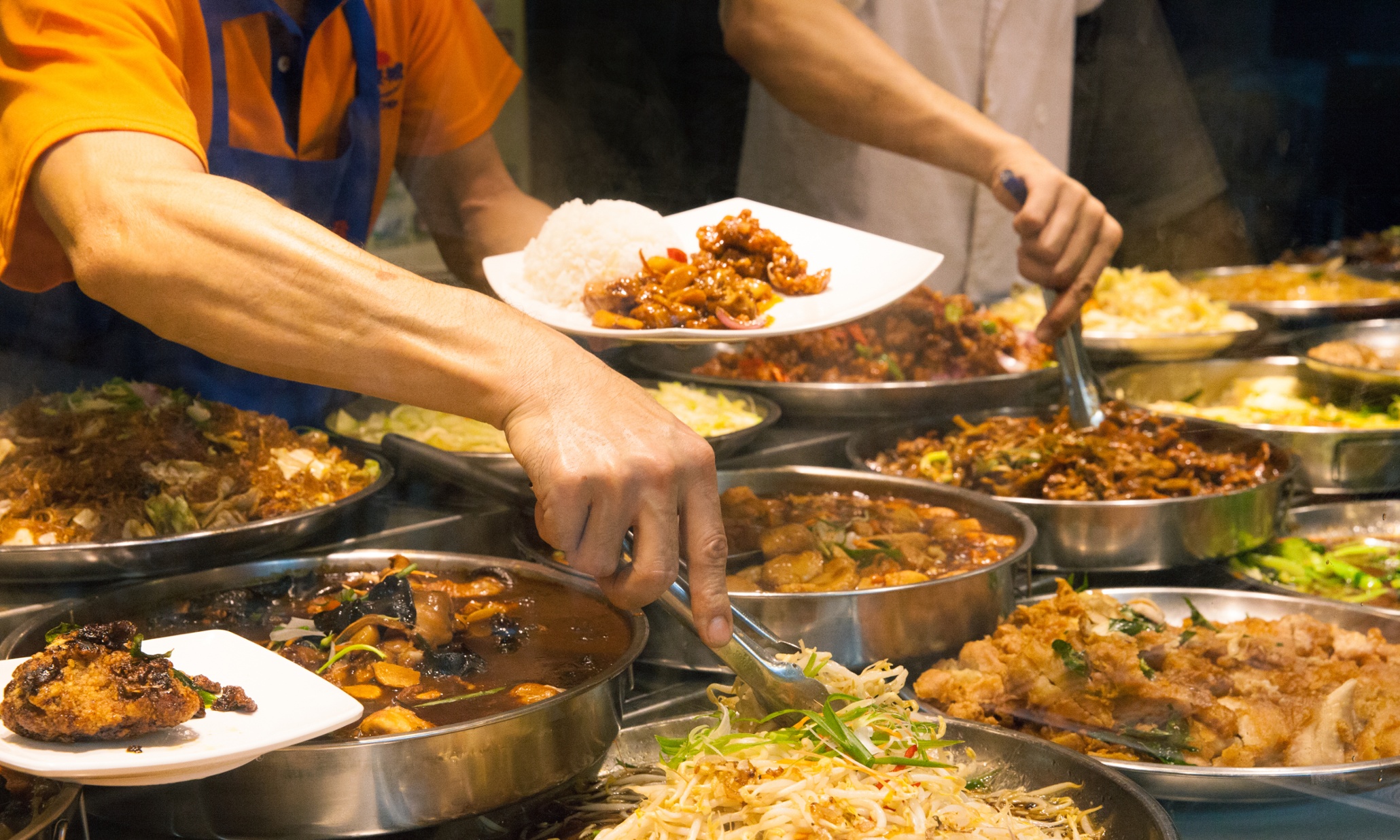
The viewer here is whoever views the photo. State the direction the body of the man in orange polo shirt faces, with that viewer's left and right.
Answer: facing the viewer and to the right of the viewer

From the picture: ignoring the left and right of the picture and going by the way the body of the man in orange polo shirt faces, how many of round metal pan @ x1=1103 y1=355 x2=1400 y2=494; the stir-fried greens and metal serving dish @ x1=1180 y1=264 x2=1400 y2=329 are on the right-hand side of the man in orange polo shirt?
0

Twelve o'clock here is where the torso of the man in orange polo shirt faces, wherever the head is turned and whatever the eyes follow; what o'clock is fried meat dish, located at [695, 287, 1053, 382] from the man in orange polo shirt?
The fried meat dish is roughly at 9 o'clock from the man in orange polo shirt.

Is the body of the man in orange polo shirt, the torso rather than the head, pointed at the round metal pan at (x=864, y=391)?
no

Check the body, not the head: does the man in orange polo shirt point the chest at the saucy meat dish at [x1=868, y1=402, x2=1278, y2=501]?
no

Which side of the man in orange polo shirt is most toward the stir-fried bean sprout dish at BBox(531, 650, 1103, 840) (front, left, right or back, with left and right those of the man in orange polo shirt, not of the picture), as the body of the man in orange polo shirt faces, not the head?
front

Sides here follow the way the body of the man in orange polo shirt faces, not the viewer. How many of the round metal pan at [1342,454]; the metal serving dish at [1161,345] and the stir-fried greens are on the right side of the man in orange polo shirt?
0

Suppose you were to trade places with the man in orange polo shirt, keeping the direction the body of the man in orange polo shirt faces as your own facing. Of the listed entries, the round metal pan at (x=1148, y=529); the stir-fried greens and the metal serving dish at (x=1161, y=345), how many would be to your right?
0

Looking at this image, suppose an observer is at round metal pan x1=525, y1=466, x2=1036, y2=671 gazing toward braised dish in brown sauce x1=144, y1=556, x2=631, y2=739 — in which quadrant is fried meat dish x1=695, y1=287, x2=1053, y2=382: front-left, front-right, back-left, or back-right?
back-right

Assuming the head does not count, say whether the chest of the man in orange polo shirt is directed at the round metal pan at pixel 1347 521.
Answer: no

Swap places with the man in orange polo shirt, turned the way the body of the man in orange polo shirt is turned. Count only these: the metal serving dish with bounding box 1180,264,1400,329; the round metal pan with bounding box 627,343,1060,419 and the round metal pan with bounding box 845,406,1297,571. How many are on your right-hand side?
0

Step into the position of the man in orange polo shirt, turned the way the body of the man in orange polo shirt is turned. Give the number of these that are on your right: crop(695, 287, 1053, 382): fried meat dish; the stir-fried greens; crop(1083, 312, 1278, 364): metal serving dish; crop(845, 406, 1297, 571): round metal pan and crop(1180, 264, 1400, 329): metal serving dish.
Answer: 0
